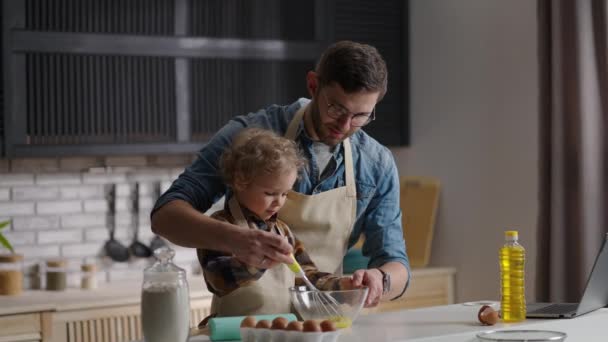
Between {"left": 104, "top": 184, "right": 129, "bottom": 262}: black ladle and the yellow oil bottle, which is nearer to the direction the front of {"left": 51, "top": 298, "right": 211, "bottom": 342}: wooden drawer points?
the yellow oil bottle

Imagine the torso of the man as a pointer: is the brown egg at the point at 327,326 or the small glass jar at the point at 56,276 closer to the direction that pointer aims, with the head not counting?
the brown egg

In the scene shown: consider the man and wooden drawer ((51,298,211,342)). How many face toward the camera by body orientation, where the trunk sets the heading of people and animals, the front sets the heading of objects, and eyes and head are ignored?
2

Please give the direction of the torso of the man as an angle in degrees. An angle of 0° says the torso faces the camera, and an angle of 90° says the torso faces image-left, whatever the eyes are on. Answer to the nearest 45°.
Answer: approximately 0°

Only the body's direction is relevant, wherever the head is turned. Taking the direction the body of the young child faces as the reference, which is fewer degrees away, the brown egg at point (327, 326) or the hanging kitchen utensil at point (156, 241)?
the brown egg

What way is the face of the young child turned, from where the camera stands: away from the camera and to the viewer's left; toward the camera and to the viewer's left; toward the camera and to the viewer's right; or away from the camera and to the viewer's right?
toward the camera and to the viewer's right

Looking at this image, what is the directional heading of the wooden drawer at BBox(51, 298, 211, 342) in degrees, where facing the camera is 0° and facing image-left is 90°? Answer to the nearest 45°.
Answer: approximately 0°

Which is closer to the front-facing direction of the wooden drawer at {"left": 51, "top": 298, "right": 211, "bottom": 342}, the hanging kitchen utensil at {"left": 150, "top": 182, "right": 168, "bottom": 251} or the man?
the man

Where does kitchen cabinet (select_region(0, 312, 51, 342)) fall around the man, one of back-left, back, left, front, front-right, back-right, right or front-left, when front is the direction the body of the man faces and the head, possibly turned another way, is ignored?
back-right

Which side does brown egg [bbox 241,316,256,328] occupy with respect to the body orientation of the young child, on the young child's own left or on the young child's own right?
on the young child's own right

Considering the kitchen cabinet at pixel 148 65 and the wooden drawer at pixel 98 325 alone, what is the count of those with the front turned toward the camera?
2
